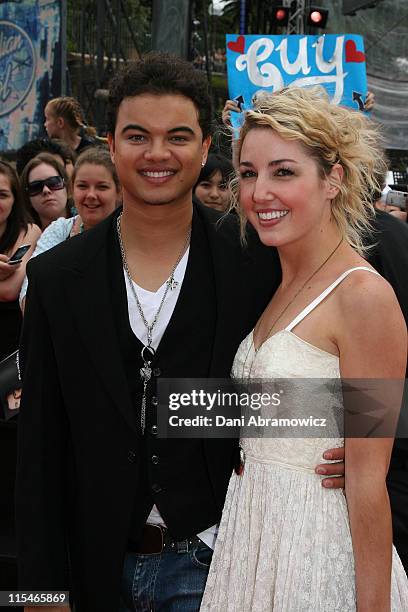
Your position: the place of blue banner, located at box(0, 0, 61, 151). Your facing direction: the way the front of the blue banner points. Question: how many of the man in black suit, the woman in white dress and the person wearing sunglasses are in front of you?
3

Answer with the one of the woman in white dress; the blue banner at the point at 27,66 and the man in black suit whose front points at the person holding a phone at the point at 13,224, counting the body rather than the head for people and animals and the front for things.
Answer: the blue banner

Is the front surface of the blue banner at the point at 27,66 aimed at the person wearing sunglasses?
yes

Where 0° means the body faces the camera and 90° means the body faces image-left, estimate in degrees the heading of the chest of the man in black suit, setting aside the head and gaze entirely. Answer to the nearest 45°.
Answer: approximately 0°

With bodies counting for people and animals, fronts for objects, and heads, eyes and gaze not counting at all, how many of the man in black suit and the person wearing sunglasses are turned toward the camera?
2

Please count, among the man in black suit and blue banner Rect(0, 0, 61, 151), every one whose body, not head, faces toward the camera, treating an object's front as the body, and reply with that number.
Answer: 2

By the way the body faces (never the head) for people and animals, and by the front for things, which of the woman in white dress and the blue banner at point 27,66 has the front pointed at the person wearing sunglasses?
the blue banner

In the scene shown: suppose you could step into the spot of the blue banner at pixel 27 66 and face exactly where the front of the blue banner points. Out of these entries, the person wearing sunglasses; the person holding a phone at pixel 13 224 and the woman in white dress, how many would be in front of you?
3

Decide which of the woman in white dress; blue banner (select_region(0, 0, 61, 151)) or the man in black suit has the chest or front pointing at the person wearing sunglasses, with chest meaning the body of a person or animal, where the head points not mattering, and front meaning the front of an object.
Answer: the blue banner

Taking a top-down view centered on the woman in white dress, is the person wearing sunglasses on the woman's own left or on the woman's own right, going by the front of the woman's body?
on the woman's own right
